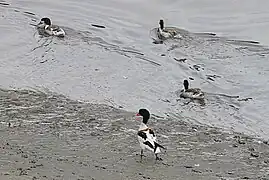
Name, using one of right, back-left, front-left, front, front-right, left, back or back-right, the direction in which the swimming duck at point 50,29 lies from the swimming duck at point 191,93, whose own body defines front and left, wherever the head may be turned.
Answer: front-right

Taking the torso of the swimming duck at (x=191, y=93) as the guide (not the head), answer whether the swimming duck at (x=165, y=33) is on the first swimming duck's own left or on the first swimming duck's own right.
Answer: on the first swimming duck's own right

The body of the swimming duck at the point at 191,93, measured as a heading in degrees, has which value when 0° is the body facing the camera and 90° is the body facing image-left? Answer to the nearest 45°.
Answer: approximately 90°

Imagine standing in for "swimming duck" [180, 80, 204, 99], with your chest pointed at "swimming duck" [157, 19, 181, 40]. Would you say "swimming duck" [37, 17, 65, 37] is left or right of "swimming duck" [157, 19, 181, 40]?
left
